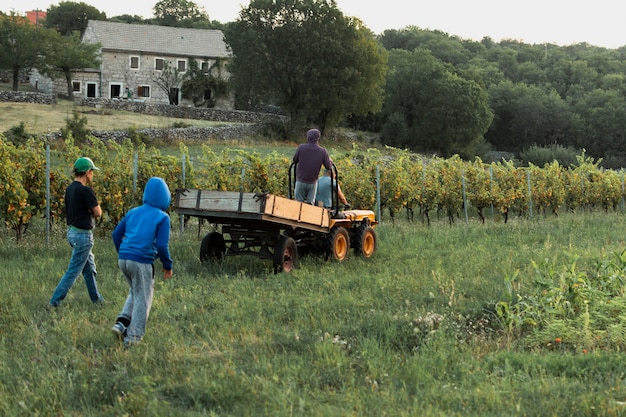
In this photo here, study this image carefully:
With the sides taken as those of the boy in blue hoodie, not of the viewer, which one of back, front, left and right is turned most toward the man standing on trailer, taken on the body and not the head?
front

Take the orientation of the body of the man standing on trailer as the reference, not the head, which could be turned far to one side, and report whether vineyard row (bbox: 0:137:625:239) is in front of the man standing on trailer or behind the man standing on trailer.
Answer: in front

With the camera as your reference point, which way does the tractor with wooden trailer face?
facing away from the viewer and to the right of the viewer

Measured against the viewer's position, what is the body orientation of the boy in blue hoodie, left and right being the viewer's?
facing away from the viewer and to the right of the viewer

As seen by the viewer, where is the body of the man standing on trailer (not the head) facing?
away from the camera

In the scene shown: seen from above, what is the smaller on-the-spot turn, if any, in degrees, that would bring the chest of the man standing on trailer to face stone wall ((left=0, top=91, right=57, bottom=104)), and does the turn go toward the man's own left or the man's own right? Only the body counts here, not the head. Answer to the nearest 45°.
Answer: approximately 45° to the man's own left

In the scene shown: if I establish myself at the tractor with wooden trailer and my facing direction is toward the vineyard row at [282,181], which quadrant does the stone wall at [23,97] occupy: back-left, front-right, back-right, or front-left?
front-left

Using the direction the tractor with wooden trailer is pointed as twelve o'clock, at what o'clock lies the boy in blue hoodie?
The boy in blue hoodie is roughly at 5 o'clock from the tractor with wooden trailer.

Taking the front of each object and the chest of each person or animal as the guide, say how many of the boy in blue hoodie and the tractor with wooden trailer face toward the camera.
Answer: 0

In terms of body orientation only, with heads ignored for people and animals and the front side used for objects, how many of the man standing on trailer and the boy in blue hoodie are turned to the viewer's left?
0

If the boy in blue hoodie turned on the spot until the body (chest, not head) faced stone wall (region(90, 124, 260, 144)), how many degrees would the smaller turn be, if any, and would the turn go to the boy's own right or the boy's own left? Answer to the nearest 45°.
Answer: approximately 45° to the boy's own left

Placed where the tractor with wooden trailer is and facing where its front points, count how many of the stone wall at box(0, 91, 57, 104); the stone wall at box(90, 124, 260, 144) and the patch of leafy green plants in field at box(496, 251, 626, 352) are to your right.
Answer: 1

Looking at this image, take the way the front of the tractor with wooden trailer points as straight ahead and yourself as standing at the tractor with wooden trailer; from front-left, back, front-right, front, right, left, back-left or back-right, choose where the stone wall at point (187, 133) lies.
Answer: front-left

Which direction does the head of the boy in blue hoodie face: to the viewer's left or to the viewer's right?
to the viewer's right
